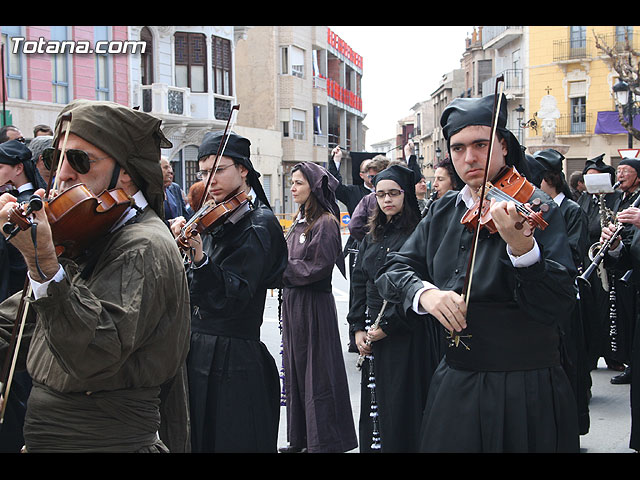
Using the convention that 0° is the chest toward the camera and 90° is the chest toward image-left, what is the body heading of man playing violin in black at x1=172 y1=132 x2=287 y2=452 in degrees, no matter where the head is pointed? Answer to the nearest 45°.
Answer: approximately 45°

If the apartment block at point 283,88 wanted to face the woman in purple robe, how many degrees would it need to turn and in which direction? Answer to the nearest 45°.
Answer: approximately 45° to its right

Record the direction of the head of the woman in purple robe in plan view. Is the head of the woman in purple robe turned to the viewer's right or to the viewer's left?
to the viewer's left

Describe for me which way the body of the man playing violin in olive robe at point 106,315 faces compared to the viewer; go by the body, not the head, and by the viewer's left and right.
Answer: facing to the left of the viewer

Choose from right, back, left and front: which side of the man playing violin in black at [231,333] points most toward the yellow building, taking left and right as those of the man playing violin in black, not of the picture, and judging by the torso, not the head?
back

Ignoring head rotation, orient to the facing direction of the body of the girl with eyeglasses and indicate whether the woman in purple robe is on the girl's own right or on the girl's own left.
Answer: on the girl's own right
